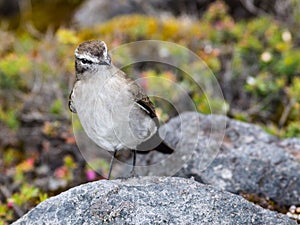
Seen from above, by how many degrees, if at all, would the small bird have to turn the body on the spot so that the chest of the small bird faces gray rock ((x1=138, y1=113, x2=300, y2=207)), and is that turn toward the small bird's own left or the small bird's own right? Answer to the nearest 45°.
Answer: approximately 135° to the small bird's own left

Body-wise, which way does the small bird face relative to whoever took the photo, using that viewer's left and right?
facing the viewer and to the left of the viewer
